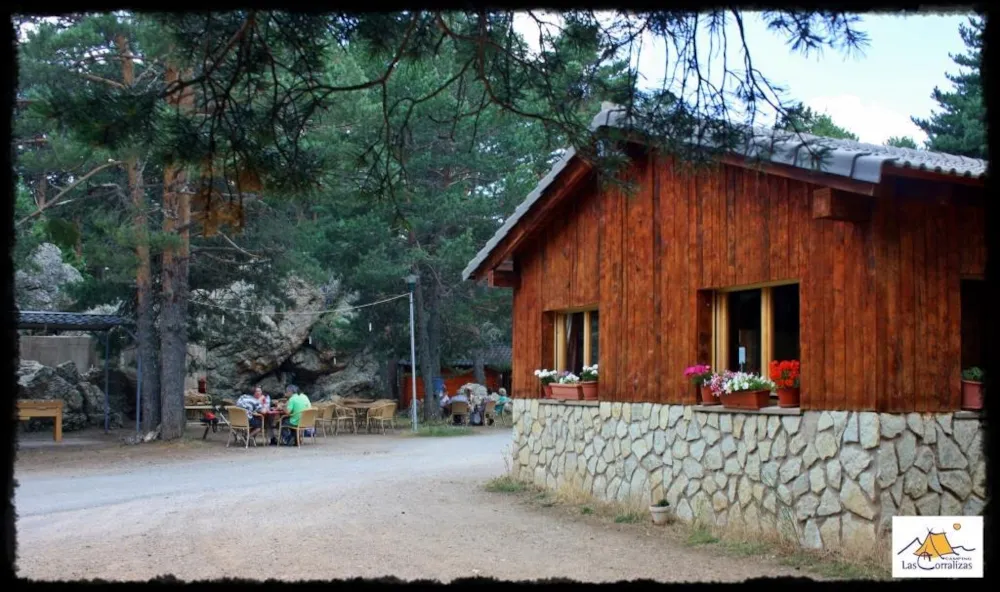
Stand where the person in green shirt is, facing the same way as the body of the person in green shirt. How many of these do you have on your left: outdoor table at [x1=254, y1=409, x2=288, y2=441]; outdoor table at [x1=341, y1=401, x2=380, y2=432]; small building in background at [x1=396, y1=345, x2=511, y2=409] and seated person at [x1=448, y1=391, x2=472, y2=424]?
0

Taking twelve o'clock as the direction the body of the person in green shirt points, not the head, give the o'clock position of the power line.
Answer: The power line is roughly at 3 o'clock from the person in green shirt.

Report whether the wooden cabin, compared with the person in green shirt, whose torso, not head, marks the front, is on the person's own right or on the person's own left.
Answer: on the person's own left

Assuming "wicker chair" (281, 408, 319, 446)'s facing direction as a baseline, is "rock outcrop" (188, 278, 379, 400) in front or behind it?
in front

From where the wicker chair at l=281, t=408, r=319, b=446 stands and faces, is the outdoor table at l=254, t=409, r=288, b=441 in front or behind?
in front

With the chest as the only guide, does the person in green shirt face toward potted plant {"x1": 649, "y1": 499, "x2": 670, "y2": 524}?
no

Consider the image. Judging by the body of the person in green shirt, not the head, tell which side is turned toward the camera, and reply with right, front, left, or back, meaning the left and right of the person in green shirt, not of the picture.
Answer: left

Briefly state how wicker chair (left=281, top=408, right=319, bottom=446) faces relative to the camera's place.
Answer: facing away from the viewer and to the left of the viewer

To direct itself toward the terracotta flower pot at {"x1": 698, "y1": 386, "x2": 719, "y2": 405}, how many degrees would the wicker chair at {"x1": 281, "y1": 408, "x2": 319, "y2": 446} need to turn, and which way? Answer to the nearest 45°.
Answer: approximately 135° to its left

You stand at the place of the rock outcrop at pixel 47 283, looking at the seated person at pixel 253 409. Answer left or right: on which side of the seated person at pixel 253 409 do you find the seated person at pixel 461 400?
left

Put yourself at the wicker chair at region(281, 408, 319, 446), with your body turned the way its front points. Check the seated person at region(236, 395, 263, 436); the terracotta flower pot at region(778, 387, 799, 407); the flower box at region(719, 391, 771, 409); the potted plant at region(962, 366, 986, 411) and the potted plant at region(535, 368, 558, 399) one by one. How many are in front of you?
1

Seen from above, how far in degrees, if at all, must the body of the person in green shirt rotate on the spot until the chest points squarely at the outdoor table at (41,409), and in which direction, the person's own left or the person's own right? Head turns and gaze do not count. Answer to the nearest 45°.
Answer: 0° — they already face it
